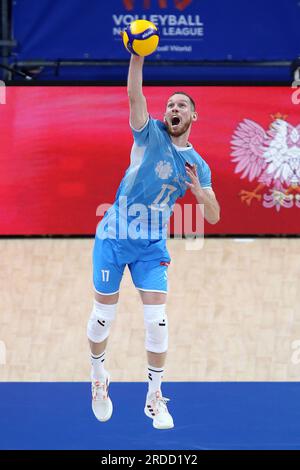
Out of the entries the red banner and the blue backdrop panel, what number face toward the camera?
2

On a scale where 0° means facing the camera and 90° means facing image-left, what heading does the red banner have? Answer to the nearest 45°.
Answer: approximately 0°

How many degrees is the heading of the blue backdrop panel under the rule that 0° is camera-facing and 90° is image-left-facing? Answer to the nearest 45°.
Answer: approximately 0°
